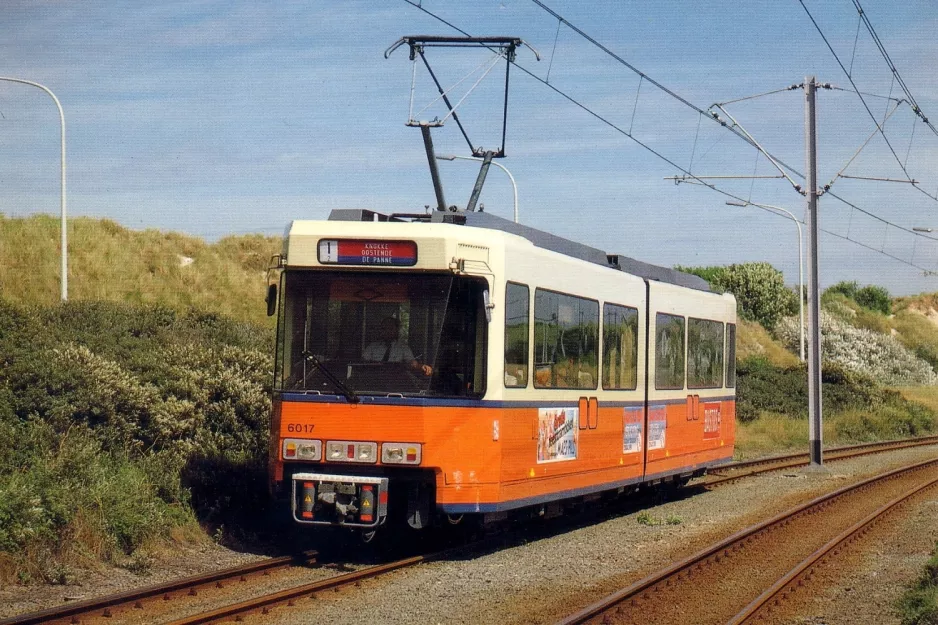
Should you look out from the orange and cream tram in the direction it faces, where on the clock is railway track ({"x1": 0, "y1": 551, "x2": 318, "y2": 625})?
The railway track is roughly at 12 o'clock from the orange and cream tram.

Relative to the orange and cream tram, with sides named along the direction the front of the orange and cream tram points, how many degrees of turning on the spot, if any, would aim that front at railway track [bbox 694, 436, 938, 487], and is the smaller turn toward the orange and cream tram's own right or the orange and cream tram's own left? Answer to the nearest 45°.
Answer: approximately 180°

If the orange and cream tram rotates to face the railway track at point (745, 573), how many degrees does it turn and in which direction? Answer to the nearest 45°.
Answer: approximately 45° to its left

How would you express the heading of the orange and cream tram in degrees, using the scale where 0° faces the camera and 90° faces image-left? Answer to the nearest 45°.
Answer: approximately 45°

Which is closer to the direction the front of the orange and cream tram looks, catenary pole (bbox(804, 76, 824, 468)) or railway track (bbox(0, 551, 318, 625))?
the railway track

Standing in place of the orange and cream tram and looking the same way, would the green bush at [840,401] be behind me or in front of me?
behind
